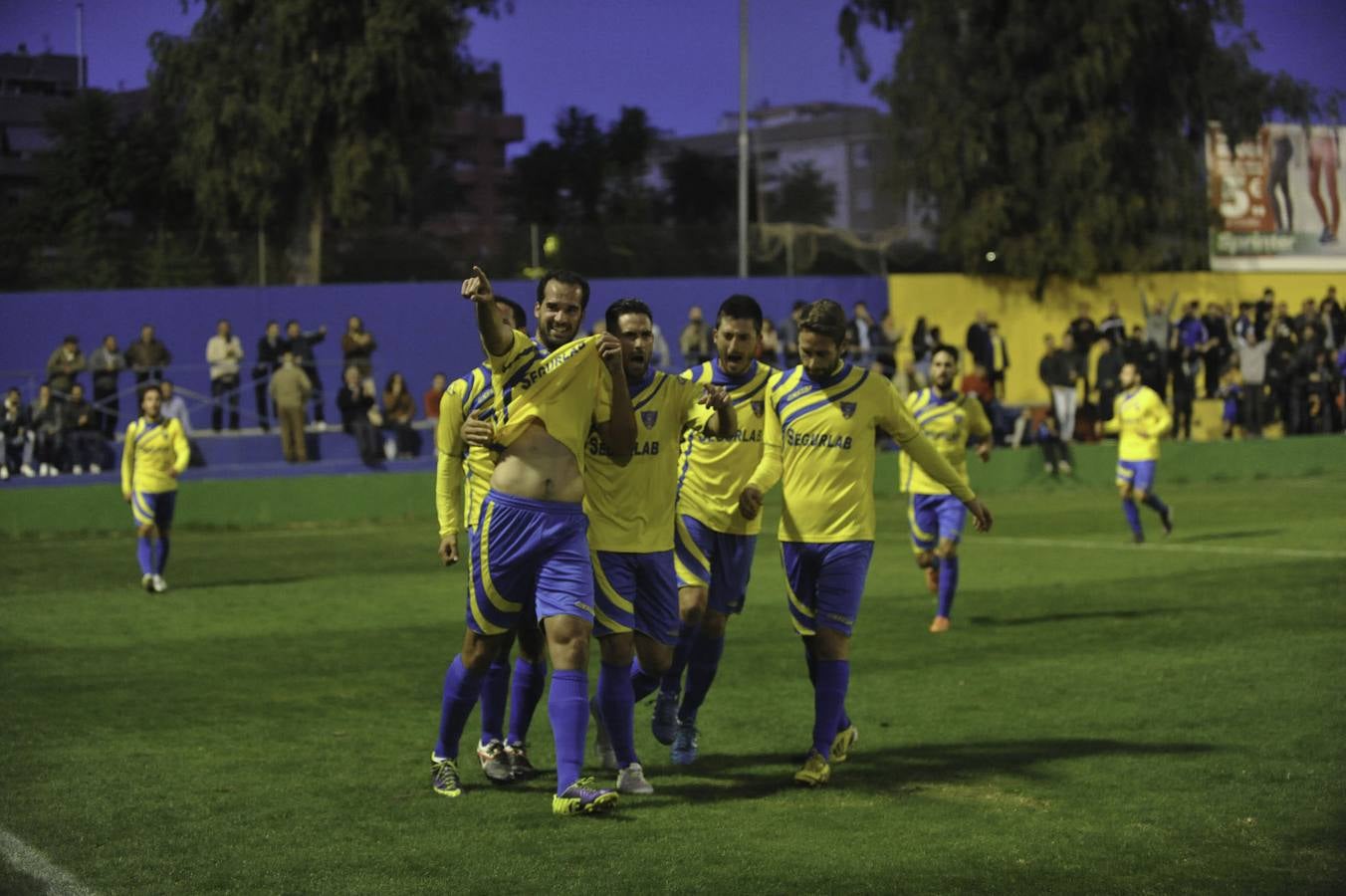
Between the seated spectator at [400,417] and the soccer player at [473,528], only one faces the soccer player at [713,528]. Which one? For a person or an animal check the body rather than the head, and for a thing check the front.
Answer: the seated spectator

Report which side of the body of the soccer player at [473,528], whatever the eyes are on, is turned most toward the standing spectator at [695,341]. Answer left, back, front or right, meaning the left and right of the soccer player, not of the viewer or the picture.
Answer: back

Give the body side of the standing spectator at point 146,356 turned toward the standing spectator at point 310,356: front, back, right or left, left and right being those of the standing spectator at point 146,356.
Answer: left

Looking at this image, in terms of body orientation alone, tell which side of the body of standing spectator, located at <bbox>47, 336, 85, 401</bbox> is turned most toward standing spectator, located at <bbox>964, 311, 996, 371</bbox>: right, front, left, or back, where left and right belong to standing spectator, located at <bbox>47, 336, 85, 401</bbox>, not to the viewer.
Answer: left

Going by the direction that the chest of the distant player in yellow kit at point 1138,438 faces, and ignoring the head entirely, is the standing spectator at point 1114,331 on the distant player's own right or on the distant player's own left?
on the distant player's own right

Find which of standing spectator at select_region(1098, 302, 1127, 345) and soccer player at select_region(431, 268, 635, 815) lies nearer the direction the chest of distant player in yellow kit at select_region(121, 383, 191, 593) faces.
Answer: the soccer player

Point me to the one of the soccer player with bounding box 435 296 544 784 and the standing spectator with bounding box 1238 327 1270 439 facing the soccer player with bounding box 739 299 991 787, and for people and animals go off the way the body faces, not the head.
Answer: the standing spectator

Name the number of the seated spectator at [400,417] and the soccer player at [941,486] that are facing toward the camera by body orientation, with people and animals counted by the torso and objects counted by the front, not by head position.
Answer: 2

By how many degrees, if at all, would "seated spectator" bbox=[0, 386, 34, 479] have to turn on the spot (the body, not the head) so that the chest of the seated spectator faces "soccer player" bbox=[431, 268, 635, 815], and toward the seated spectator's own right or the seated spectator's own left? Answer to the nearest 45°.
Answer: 0° — they already face them
